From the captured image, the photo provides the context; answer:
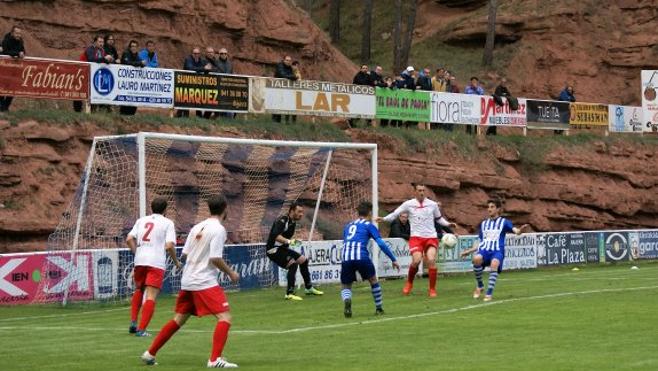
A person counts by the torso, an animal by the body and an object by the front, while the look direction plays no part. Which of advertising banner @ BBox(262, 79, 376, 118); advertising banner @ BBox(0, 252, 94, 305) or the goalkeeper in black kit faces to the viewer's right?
the goalkeeper in black kit

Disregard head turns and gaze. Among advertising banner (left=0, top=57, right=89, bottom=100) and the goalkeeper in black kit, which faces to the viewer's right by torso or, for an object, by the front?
the goalkeeper in black kit

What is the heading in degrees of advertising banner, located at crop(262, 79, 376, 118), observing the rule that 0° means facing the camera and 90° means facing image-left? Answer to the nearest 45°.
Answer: approximately 0°

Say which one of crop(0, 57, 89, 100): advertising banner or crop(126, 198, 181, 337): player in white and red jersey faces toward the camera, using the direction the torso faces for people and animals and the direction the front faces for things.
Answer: the advertising banner

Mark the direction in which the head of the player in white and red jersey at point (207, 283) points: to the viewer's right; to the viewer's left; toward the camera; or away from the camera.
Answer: away from the camera

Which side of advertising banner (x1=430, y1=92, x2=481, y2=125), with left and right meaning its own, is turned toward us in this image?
front

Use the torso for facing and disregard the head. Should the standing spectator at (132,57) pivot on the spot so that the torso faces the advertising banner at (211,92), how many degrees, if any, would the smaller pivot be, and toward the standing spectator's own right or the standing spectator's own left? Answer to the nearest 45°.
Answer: approximately 90° to the standing spectator's own left

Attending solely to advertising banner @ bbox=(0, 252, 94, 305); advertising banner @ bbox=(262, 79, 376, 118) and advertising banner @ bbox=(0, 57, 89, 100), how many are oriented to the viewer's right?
0

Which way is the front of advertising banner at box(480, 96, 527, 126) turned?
toward the camera

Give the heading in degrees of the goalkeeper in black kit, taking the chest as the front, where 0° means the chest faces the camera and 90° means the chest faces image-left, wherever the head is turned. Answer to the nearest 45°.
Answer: approximately 270°

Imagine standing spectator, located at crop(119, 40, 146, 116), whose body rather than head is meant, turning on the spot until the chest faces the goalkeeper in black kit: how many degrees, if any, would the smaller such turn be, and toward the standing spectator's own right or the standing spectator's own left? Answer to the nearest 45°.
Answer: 0° — they already face them

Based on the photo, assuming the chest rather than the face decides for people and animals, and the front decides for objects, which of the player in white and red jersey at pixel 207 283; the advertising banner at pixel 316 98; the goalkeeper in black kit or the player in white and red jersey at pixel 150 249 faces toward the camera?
the advertising banner

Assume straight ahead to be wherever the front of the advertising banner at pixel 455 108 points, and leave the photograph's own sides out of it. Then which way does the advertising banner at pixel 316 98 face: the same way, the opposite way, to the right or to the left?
the same way

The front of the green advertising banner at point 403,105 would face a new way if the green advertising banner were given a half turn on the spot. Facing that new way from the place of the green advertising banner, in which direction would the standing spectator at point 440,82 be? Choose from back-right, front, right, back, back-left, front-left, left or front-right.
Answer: front-right

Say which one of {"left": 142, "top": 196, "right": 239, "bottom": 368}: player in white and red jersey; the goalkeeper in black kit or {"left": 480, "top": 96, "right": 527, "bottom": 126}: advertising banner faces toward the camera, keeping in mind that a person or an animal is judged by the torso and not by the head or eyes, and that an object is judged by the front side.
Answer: the advertising banner

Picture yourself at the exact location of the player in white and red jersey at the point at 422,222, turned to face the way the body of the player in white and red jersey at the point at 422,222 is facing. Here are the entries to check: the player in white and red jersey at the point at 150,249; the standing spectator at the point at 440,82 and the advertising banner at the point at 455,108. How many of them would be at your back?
2

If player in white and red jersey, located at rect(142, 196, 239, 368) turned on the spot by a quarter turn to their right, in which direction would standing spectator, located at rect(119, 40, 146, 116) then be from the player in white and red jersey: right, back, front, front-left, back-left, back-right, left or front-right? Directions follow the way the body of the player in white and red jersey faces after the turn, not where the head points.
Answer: back-left

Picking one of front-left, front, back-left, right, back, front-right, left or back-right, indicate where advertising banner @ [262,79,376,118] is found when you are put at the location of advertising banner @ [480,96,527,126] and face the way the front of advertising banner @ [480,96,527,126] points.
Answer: front-right

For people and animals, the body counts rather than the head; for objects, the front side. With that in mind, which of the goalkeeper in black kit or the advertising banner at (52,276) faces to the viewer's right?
the goalkeeper in black kit

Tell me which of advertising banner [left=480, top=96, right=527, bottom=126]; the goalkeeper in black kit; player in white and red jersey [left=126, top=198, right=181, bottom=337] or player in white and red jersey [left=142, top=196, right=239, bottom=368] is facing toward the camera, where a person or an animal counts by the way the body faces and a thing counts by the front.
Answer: the advertising banner

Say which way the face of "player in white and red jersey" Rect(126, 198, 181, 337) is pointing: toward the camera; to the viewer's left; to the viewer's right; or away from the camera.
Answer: away from the camera

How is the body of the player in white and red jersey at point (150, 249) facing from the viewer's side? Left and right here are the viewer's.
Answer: facing away from the viewer and to the right of the viewer
